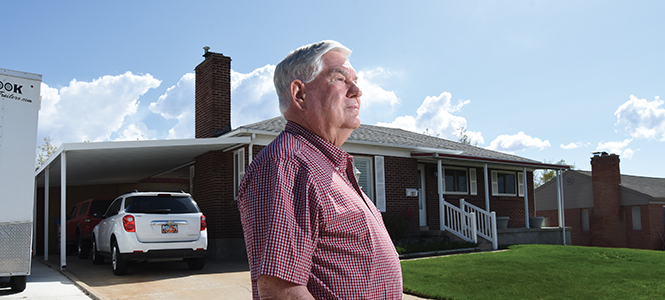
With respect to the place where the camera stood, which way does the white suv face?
facing away from the viewer and to the left of the viewer

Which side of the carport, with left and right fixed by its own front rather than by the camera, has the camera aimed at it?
front

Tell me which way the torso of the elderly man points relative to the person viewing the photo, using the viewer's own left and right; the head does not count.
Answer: facing the viewer and to the right of the viewer

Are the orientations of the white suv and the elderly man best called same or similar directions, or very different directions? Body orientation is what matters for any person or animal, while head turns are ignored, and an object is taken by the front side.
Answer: very different directions

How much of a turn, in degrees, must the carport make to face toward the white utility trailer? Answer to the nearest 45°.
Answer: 0° — it already faces it

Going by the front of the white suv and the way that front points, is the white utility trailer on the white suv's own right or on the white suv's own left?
on the white suv's own left

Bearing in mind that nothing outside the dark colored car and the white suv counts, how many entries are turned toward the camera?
0

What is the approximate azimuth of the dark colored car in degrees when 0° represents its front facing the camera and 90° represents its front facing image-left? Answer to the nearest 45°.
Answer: approximately 135°

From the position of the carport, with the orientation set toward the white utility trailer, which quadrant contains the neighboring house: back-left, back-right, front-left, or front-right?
back-left

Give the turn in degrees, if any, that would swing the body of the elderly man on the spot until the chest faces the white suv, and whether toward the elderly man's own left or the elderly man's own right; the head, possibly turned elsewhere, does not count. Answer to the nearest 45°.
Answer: approximately 135° to the elderly man's own left

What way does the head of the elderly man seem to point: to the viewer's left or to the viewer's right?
to the viewer's right
